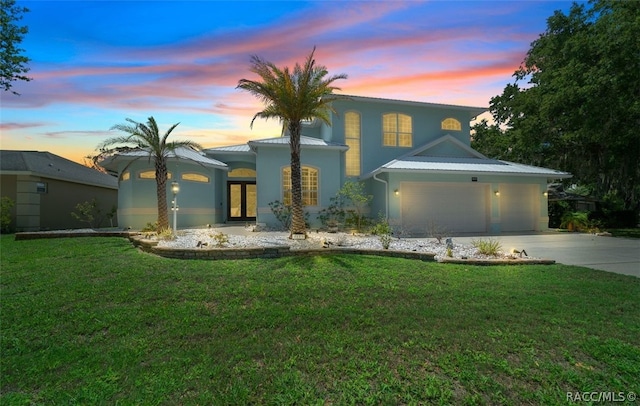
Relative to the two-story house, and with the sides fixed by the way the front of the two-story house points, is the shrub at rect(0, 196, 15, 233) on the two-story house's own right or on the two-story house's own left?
on the two-story house's own right

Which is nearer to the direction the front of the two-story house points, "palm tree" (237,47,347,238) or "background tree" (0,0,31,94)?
the palm tree

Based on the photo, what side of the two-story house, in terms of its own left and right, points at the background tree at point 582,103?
left

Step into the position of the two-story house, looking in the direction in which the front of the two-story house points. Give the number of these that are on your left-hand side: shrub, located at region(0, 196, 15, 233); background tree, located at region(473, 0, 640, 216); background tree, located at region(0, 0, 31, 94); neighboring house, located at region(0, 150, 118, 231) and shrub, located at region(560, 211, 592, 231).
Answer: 2

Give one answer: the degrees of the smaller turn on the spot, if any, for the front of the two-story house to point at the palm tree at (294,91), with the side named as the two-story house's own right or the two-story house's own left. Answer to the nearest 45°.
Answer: approximately 45° to the two-story house's own right

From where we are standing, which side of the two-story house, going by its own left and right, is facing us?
front

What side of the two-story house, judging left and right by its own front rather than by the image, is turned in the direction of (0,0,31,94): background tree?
right

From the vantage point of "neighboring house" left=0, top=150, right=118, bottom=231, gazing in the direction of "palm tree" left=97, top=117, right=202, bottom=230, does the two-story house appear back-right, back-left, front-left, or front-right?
front-left

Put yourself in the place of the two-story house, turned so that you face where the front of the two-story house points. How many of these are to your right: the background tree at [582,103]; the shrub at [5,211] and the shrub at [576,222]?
1

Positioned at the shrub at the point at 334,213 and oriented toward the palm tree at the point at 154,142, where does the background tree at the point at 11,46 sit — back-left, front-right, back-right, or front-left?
front-right

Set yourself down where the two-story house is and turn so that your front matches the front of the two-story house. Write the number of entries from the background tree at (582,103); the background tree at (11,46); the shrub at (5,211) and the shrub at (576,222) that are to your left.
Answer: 2
